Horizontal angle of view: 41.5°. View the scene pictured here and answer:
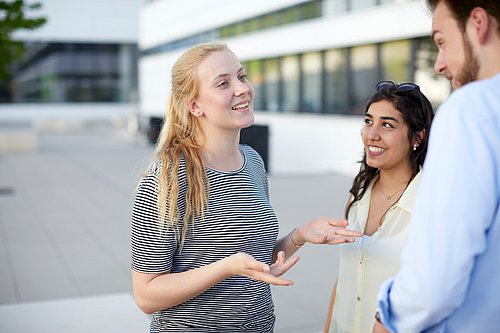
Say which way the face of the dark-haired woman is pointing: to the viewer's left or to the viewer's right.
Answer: to the viewer's left

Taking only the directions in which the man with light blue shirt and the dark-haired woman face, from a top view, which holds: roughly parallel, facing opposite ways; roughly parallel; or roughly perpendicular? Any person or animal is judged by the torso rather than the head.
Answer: roughly perpendicular

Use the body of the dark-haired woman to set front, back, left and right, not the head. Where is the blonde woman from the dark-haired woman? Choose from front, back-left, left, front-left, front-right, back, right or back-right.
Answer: front

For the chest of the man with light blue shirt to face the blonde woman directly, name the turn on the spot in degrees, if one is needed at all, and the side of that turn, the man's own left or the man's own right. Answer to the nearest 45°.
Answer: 0° — they already face them

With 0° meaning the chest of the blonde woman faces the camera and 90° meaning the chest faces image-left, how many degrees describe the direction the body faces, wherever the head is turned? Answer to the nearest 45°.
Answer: approximately 315°

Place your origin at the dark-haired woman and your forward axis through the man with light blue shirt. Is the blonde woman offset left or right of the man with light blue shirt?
right

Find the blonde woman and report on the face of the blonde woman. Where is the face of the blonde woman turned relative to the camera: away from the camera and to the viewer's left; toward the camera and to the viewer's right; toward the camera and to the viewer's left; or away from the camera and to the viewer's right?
toward the camera and to the viewer's right

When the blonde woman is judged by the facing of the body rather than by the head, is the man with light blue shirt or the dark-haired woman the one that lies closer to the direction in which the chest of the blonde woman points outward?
the man with light blue shirt

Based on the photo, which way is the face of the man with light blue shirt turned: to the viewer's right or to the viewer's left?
to the viewer's left

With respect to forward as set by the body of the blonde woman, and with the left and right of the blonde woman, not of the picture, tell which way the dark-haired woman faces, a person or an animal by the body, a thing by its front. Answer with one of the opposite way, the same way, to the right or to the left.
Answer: to the right

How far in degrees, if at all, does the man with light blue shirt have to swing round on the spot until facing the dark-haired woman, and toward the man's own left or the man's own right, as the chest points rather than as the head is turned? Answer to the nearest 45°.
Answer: approximately 45° to the man's own right

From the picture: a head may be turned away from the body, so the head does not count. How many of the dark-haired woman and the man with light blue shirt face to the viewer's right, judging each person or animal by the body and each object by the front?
0

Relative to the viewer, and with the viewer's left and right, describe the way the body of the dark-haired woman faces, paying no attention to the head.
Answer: facing the viewer and to the left of the viewer

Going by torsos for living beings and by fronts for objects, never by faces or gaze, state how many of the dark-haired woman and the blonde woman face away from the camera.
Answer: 0

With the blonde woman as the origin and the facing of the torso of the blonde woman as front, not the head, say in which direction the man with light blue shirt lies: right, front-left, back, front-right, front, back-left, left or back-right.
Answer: front

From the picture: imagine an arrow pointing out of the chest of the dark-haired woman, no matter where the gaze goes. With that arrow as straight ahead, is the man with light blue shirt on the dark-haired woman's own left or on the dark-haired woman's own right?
on the dark-haired woman's own left

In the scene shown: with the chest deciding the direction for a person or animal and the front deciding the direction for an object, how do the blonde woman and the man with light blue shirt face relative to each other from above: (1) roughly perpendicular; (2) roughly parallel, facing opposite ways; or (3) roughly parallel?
roughly parallel, facing opposite ways

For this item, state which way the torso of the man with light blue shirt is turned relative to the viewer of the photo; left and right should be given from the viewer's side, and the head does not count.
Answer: facing away from the viewer and to the left of the viewer
